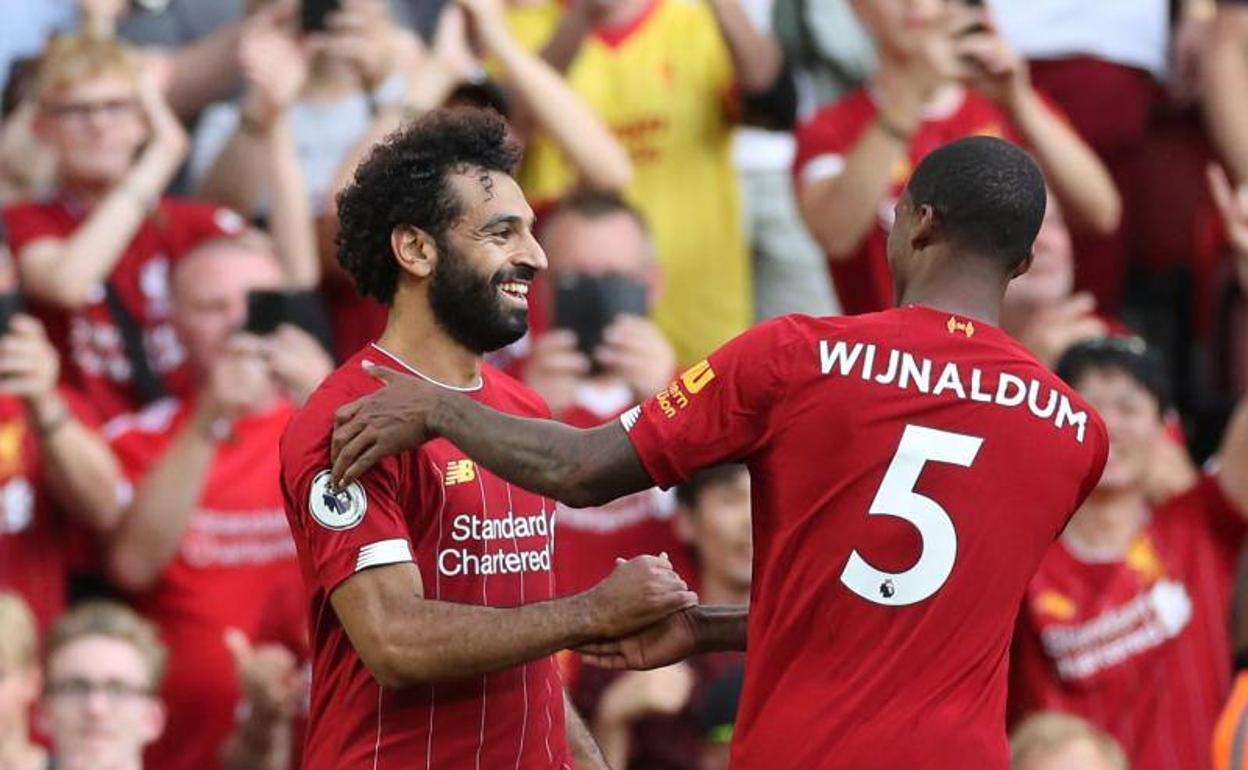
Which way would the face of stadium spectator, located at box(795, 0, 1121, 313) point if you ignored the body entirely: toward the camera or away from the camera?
toward the camera

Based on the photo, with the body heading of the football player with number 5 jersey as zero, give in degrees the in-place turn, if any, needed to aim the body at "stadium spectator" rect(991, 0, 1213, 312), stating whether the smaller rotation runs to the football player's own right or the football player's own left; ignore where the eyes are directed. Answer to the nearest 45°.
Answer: approximately 45° to the football player's own right

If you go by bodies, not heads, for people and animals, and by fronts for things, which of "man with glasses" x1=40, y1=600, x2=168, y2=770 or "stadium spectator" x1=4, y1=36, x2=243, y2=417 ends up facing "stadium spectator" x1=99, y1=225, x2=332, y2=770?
"stadium spectator" x1=4, y1=36, x2=243, y2=417

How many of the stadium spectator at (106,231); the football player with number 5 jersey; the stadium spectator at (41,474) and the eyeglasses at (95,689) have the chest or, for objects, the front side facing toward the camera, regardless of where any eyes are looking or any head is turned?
3

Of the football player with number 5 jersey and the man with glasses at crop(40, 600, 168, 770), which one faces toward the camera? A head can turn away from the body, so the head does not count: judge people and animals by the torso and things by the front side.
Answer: the man with glasses

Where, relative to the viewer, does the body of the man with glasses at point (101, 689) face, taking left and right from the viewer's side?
facing the viewer

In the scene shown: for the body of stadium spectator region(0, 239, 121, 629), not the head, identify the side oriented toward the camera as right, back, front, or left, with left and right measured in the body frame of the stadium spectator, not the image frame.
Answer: front

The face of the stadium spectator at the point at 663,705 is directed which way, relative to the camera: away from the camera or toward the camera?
toward the camera

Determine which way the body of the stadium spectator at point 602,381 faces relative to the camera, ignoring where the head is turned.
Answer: toward the camera

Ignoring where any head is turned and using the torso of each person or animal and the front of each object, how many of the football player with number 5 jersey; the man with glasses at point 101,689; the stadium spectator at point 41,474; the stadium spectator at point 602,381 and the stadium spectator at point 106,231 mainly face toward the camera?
4

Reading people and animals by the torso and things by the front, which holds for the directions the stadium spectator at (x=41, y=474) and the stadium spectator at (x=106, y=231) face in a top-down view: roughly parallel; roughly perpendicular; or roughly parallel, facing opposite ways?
roughly parallel

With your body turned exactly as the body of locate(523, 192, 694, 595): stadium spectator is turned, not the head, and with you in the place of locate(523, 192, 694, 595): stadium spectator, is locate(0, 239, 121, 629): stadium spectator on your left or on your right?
on your right

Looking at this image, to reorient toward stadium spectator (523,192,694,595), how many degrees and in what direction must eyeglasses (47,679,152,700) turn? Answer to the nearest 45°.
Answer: approximately 90° to its left
